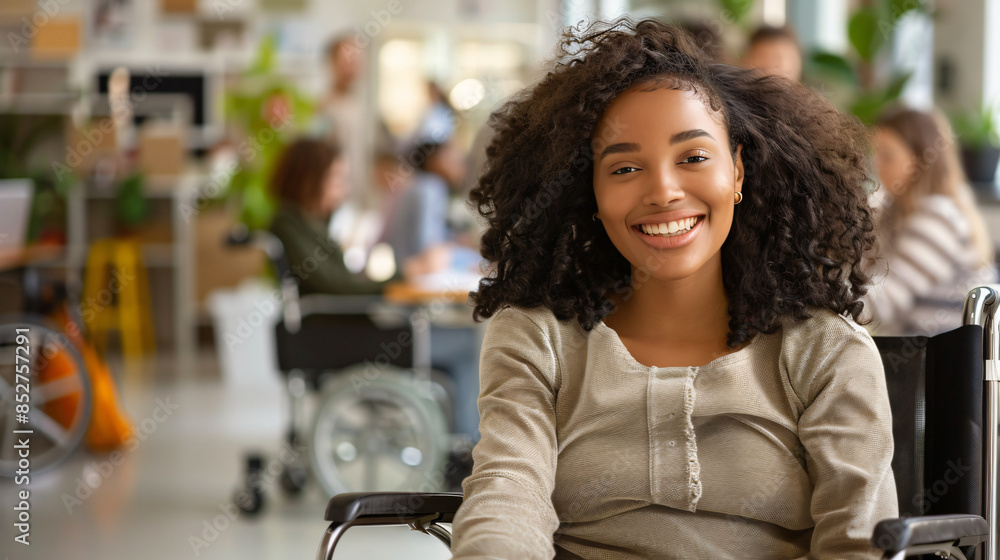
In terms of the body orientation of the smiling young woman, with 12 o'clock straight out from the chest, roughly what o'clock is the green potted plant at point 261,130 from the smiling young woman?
The green potted plant is roughly at 5 o'clock from the smiling young woman.

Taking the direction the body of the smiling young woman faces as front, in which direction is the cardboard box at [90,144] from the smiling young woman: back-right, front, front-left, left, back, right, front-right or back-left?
back-right

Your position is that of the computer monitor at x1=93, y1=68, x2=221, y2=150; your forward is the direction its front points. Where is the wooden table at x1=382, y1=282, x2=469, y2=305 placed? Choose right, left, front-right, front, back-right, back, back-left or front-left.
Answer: front

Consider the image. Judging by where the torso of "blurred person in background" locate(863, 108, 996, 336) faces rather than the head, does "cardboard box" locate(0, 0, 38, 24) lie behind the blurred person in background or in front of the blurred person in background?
in front

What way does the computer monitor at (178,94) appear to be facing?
toward the camera

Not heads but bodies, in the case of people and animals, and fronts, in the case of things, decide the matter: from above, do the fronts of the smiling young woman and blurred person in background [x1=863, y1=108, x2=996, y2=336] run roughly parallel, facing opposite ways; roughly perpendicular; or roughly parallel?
roughly perpendicular

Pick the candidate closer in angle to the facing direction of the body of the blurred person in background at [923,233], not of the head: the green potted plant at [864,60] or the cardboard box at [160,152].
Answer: the cardboard box

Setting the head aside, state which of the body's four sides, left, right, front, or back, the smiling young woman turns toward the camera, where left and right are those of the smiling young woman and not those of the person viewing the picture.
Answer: front

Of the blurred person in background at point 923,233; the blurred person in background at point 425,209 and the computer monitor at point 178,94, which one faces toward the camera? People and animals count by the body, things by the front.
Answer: the computer monitor

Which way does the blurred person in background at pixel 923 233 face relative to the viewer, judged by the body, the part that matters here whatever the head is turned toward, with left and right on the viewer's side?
facing to the left of the viewer

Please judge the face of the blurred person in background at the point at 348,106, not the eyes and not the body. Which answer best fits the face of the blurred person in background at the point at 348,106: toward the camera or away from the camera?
toward the camera
